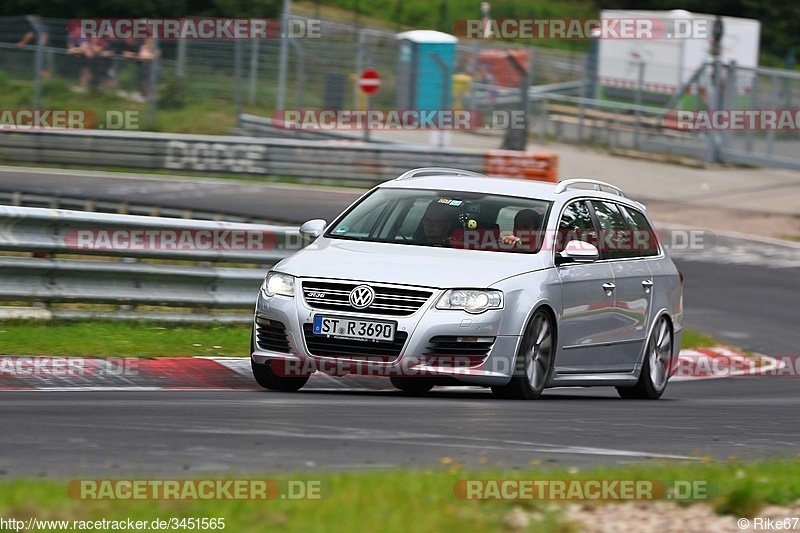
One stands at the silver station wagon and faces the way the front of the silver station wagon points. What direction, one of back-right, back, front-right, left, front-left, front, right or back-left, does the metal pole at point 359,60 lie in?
back-right

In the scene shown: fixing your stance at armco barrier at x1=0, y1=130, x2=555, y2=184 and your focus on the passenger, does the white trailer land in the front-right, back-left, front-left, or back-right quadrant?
back-left

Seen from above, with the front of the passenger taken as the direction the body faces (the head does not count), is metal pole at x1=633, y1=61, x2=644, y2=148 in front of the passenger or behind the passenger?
behind

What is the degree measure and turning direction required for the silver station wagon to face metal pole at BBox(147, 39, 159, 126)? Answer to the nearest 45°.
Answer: approximately 135° to its right

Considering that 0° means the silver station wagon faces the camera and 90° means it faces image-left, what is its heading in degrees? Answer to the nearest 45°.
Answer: approximately 45°

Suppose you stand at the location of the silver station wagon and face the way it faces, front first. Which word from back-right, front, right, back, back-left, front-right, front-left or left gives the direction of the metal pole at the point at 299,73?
back-right

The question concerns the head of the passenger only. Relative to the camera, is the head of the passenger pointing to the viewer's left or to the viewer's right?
to the viewer's left

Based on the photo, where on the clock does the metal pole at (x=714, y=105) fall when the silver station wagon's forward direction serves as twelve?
The metal pole is roughly at 5 o'clock from the silver station wagon.

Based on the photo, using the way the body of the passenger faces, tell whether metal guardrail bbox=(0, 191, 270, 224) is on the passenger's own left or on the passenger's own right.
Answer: on the passenger's own right

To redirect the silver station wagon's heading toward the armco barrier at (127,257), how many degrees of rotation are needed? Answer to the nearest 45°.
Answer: approximately 90° to its right

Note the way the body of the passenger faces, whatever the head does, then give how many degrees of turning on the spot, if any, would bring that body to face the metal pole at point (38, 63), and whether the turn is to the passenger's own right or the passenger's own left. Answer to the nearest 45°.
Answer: approximately 90° to the passenger's own right
